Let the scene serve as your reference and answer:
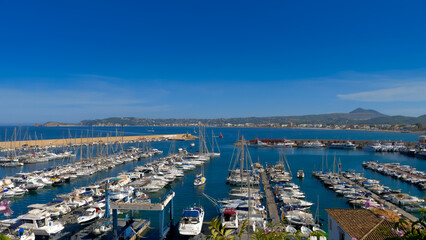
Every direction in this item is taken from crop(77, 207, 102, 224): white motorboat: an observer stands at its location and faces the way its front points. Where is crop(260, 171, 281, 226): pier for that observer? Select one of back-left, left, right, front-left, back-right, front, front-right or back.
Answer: back-left

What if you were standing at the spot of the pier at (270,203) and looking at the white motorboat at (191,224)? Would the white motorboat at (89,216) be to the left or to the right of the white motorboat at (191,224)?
right

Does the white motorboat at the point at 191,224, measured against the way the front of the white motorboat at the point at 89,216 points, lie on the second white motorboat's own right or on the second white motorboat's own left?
on the second white motorboat's own left

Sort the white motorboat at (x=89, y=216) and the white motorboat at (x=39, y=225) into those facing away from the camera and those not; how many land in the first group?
0

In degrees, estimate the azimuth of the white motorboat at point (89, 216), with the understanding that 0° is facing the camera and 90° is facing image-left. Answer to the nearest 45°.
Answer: approximately 45°

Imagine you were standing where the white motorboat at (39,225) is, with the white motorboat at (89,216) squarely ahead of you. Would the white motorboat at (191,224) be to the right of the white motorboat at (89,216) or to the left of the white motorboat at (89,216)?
right
